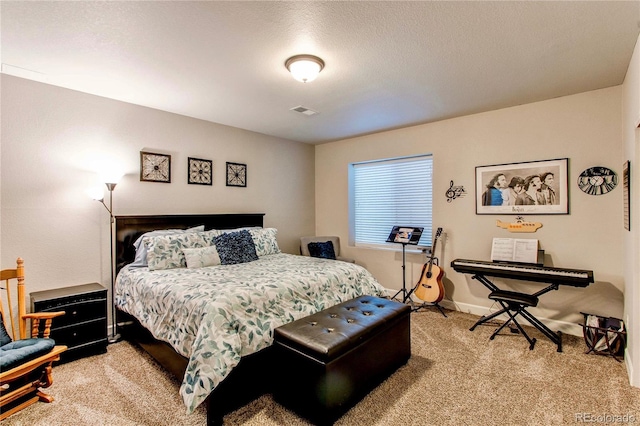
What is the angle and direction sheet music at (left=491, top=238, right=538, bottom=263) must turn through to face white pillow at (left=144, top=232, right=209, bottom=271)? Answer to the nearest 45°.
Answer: approximately 45° to its right

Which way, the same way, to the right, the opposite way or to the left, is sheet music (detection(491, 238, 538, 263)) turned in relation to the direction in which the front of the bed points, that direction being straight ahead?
to the right

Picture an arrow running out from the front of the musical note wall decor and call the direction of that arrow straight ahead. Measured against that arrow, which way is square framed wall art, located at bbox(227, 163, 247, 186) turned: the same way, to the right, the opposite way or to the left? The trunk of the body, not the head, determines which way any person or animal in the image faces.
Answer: to the left

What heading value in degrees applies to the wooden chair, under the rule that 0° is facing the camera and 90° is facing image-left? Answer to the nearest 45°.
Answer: approximately 315°

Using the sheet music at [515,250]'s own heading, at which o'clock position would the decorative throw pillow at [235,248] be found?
The decorative throw pillow is roughly at 2 o'clock from the sheet music.

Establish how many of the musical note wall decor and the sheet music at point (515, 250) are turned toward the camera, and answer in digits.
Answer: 2

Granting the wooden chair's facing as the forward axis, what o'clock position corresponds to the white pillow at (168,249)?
The white pillow is roughly at 10 o'clock from the wooden chair.
